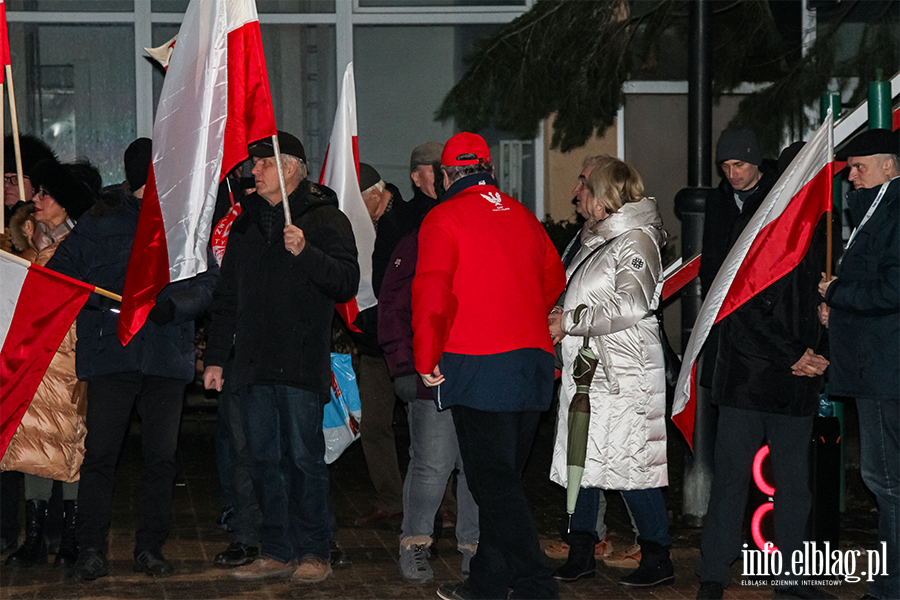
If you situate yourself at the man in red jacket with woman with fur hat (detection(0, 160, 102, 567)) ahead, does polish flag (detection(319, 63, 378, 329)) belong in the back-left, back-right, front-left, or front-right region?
front-right

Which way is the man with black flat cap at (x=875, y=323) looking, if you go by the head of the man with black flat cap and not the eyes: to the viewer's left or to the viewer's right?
to the viewer's left

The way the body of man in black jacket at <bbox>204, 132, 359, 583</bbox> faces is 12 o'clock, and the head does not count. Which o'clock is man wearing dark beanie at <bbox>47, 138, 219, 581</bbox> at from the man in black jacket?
The man wearing dark beanie is roughly at 2 o'clock from the man in black jacket.

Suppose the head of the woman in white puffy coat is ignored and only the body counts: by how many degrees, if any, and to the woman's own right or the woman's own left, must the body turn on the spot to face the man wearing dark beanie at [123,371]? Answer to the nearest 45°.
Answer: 0° — they already face them

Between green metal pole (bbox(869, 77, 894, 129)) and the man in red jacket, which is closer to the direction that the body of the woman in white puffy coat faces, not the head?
the man in red jacket

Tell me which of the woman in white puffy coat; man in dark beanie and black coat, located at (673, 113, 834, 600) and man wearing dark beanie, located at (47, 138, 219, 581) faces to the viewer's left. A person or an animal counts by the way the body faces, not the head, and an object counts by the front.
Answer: the woman in white puffy coat

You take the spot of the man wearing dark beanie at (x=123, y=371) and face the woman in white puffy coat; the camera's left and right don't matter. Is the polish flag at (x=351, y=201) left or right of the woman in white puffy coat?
left

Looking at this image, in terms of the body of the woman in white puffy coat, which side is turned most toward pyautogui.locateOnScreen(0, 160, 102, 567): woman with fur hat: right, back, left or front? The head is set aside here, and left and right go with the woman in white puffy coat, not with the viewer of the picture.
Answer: front

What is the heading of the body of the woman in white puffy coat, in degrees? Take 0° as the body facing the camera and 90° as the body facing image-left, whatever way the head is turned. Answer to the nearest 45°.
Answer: approximately 90°

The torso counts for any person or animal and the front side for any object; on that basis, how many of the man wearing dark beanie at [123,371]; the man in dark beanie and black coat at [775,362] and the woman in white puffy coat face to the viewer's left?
1

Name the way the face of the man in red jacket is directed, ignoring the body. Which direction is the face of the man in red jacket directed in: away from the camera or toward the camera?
away from the camera

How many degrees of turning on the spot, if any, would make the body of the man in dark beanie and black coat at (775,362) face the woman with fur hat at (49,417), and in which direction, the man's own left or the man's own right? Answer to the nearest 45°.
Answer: approximately 135° to the man's own right

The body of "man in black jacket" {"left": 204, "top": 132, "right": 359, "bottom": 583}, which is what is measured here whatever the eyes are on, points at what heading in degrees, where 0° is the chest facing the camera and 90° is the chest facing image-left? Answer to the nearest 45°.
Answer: approximately 45°
